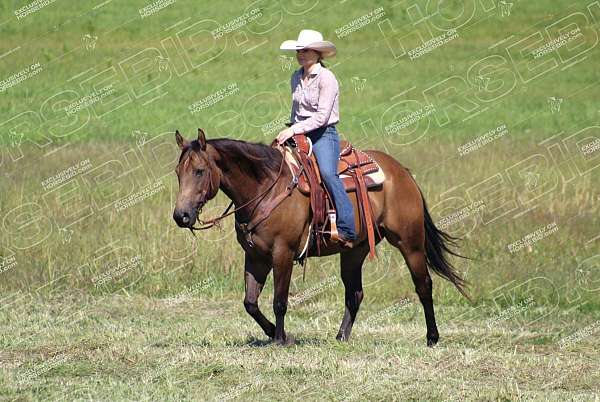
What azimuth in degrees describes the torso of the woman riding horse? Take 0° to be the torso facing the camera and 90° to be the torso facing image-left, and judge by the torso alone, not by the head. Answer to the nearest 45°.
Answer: approximately 45°
